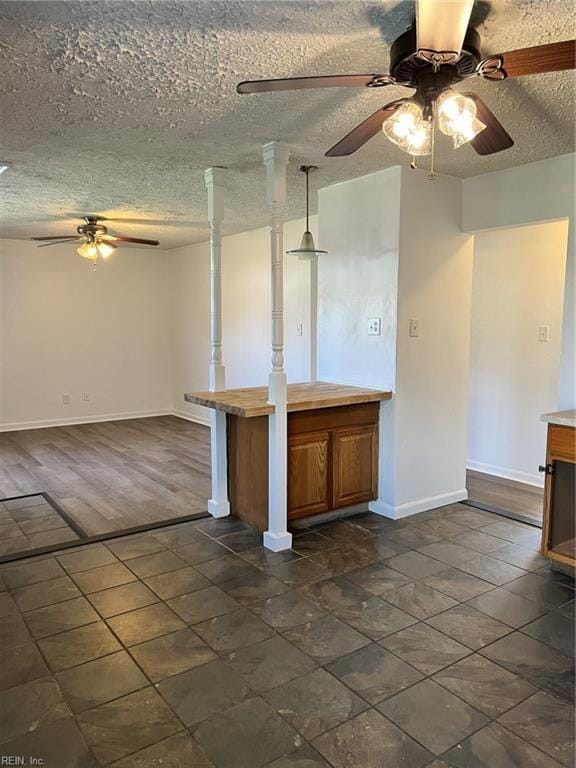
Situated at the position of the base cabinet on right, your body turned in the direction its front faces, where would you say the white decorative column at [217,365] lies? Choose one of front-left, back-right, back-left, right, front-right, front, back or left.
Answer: front-right

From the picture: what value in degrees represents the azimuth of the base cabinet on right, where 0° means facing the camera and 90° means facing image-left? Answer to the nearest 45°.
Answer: approximately 45°

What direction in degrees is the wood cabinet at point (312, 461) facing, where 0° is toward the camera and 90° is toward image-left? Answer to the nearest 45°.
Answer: approximately 315°

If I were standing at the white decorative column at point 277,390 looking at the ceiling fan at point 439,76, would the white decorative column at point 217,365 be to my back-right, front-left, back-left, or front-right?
back-right

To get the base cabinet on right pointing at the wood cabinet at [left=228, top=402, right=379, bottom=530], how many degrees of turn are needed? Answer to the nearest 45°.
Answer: approximately 45° to its right

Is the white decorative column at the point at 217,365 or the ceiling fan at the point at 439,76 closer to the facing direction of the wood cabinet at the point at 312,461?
the ceiling fan

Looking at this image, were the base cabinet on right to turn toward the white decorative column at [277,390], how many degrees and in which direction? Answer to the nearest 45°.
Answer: approximately 45° to its right
